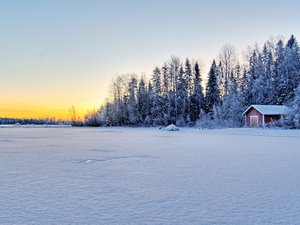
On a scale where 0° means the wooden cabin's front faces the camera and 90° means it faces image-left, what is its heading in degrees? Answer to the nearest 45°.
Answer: approximately 45°
